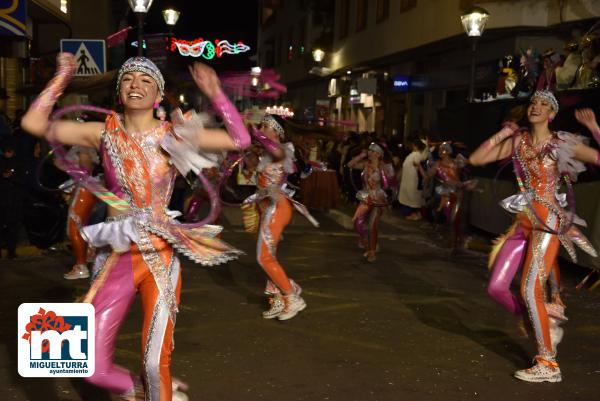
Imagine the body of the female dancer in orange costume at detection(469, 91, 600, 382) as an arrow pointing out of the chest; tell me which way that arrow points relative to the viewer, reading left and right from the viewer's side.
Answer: facing the viewer and to the left of the viewer

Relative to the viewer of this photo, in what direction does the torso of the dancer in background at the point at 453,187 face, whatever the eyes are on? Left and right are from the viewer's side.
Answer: facing the viewer

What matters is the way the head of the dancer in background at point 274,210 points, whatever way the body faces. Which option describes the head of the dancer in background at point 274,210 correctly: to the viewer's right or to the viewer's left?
to the viewer's left

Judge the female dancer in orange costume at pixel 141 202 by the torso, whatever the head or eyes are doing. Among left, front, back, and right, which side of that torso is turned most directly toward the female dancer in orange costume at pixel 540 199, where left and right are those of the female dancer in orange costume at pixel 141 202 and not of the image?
left

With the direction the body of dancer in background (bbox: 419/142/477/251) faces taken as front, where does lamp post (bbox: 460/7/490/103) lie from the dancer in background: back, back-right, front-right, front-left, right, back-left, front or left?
back

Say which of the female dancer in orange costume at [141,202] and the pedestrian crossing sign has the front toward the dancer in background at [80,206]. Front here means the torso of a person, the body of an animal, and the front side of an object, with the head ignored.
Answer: the pedestrian crossing sign

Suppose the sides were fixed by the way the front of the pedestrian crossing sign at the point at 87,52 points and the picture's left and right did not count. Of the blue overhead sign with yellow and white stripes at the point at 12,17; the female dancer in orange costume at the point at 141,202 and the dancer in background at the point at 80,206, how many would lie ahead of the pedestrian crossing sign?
2

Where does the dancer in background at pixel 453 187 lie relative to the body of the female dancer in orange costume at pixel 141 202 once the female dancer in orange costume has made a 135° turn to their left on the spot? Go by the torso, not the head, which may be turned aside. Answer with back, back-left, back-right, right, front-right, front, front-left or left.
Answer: front

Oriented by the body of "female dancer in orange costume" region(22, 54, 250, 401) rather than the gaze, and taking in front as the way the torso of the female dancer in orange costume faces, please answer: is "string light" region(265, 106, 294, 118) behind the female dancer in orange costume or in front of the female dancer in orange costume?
behind

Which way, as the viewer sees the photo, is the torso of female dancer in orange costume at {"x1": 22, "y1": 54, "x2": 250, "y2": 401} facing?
toward the camera

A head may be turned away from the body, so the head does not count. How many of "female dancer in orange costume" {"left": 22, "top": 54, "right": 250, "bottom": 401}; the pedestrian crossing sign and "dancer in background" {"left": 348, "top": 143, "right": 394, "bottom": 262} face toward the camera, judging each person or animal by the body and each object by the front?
3

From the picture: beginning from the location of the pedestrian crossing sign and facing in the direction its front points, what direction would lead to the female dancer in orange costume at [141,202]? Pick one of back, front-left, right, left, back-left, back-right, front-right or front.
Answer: front
